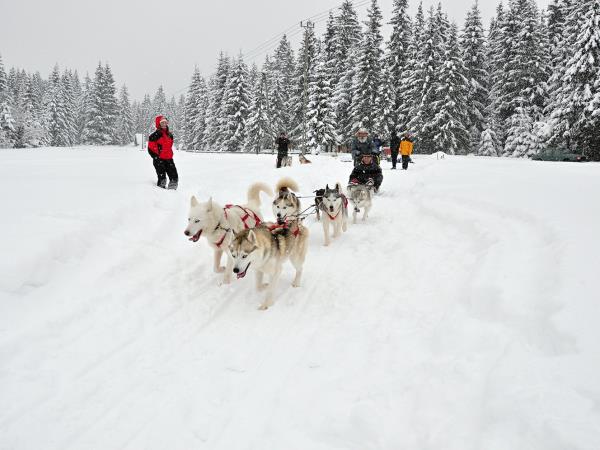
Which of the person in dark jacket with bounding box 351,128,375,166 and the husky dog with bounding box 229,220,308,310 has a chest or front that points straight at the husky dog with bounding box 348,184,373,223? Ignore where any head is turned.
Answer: the person in dark jacket

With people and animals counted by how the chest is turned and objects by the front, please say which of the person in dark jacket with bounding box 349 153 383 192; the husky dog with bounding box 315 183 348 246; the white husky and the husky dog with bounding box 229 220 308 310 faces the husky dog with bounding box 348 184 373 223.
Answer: the person in dark jacket

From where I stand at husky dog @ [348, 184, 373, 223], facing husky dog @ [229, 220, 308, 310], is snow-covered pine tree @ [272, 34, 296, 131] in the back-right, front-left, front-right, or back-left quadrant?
back-right

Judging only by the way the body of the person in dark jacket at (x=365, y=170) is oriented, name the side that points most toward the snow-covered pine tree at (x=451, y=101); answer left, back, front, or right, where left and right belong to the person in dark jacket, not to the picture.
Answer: back

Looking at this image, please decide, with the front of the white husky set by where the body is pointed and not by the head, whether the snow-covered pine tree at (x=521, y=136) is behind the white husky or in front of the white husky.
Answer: behind

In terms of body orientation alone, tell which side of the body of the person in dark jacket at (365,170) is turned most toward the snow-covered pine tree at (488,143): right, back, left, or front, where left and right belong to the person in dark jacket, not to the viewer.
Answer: back

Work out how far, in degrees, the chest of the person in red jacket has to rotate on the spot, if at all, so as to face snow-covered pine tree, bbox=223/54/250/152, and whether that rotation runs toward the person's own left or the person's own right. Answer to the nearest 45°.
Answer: approximately 135° to the person's own left
